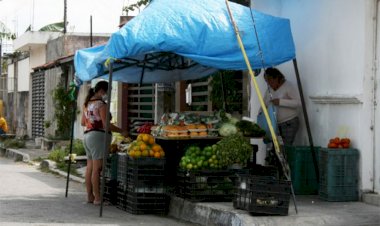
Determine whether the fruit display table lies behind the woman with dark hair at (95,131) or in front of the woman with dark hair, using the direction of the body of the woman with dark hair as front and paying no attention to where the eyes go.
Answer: in front

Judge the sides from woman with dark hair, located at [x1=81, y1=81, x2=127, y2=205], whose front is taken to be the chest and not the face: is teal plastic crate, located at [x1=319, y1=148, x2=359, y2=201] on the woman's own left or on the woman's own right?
on the woman's own right

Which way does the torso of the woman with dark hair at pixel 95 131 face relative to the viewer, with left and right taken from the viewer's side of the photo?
facing away from the viewer and to the right of the viewer

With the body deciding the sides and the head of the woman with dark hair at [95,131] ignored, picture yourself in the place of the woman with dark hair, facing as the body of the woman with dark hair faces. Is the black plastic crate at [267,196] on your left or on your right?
on your right

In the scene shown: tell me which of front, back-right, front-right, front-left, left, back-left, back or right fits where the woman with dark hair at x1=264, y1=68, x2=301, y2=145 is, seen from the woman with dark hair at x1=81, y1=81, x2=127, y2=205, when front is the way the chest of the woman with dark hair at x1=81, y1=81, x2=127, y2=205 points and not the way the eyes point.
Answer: front-right
